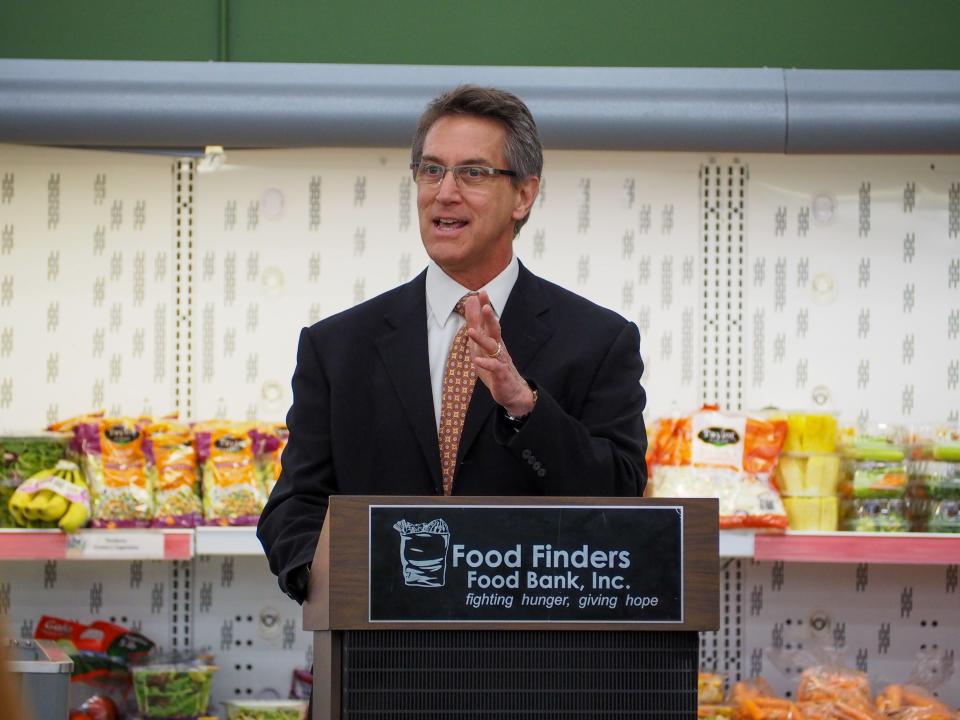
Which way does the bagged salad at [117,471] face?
toward the camera

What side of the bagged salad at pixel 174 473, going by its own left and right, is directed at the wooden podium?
front

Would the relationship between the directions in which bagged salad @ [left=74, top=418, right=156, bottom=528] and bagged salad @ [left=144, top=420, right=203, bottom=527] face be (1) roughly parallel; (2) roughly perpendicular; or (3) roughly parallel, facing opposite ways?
roughly parallel

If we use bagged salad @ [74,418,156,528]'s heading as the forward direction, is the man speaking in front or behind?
in front

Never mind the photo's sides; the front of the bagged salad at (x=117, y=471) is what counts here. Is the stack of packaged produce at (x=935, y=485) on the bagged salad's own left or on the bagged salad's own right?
on the bagged salad's own left

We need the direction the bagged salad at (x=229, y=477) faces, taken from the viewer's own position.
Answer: facing the viewer

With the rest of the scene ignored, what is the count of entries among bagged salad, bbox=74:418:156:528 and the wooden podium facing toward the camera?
2

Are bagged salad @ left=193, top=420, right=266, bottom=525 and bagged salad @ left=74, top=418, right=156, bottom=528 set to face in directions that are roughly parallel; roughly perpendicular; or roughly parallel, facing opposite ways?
roughly parallel

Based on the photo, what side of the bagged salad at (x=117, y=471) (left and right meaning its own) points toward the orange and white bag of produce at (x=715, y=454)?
left

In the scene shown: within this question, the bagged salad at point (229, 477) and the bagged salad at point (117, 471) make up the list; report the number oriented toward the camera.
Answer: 2

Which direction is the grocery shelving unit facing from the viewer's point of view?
toward the camera

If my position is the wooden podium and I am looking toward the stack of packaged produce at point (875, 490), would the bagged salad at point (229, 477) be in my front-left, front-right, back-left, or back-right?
front-left
